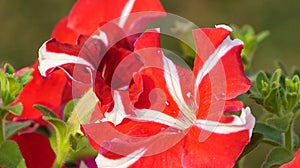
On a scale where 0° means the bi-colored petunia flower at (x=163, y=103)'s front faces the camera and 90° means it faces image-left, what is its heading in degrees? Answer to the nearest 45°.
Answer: approximately 0°
